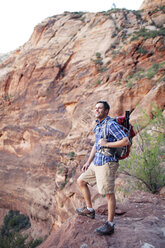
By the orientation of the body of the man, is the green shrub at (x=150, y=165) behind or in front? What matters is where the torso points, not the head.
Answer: behind

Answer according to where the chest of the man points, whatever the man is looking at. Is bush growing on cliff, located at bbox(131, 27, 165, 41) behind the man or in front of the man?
behind

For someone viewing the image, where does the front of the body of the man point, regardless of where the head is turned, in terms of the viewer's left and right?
facing the viewer and to the left of the viewer
